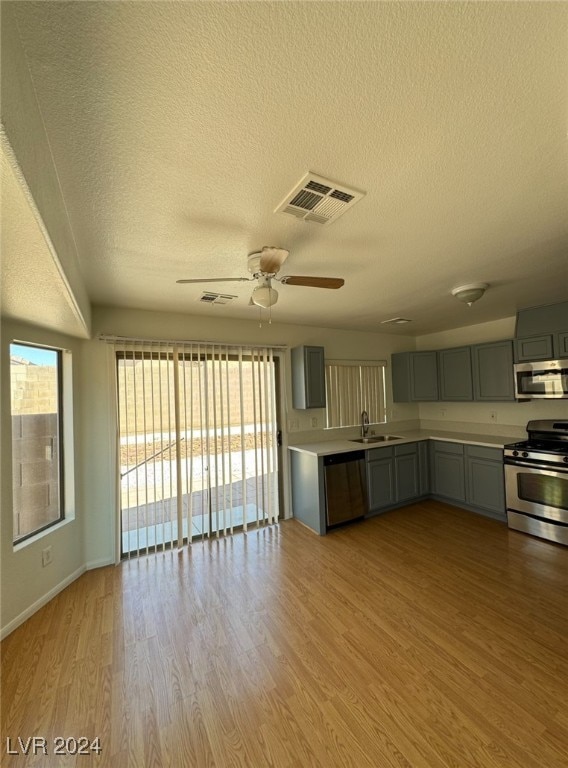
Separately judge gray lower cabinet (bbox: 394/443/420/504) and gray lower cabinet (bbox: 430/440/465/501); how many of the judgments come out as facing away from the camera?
0

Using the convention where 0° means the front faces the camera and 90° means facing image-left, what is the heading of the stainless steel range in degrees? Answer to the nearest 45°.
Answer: approximately 45°

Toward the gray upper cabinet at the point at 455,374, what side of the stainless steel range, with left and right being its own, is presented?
right

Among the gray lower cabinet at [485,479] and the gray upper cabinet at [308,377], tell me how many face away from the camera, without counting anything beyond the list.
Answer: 0

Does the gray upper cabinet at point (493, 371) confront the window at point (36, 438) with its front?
yes

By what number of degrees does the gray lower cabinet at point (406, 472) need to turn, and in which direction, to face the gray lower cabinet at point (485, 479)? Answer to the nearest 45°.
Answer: approximately 45° to its left

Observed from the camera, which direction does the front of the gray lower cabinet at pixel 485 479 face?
facing the viewer and to the left of the viewer

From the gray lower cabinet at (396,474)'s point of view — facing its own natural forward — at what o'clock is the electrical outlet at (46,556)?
The electrical outlet is roughly at 3 o'clock from the gray lower cabinet.

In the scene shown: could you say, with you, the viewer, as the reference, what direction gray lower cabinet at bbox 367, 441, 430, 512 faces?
facing the viewer and to the right of the viewer

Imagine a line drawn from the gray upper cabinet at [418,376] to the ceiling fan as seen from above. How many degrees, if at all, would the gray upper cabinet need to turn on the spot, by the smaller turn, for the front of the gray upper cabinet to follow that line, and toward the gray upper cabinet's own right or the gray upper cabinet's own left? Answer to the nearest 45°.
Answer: approximately 45° to the gray upper cabinet's own right

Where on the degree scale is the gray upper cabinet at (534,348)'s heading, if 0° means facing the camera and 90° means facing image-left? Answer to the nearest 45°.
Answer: approximately 45°

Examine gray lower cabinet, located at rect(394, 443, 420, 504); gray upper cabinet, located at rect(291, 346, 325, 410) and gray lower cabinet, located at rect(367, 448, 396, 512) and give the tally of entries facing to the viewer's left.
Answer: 0
